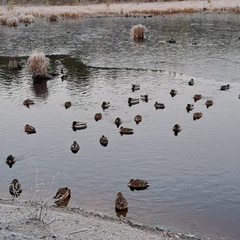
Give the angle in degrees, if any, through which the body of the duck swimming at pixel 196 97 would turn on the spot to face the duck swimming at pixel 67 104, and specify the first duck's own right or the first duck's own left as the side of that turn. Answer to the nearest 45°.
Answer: approximately 45° to the first duck's own right

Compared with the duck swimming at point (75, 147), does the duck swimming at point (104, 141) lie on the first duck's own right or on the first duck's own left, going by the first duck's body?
on the first duck's own right

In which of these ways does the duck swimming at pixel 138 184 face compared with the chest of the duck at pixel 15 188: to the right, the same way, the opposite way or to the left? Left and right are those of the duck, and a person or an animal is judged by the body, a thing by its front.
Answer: to the left

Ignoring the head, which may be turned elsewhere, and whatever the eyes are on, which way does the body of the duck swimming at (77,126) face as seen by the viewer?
to the viewer's left

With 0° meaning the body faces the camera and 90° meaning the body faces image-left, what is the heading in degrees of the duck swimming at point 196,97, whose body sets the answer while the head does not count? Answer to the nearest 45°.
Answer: approximately 45°

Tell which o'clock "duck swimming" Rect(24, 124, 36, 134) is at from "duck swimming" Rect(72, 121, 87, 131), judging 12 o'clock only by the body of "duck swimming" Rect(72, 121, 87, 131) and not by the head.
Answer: "duck swimming" Rect(24, 124, 36, 134) is roughly at 12 o'clock from "duck swimming" Rect(72, 121, 87, 131).

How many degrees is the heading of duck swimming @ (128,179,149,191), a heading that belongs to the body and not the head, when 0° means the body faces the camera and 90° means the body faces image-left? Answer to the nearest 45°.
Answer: approximately 90°

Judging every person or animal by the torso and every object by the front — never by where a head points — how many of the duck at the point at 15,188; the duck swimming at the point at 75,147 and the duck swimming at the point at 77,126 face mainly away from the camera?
2

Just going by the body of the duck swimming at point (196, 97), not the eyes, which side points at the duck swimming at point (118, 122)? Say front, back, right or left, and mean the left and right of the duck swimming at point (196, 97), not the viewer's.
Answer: front

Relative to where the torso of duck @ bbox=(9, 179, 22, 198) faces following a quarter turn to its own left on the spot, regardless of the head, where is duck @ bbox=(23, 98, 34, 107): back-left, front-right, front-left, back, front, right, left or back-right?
right

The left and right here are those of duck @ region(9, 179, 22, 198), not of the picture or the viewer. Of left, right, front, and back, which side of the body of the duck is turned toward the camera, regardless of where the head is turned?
back

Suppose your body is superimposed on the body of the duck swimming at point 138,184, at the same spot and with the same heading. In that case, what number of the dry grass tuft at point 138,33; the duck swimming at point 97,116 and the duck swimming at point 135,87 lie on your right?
3

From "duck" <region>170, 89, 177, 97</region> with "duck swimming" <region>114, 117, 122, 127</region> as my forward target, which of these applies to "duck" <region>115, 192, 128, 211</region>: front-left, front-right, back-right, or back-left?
front-left

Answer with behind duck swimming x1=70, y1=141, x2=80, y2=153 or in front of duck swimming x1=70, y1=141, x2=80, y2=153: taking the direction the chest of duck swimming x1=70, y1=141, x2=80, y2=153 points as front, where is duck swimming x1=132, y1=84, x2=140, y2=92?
in front
